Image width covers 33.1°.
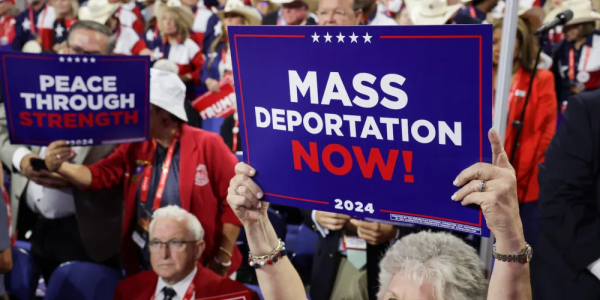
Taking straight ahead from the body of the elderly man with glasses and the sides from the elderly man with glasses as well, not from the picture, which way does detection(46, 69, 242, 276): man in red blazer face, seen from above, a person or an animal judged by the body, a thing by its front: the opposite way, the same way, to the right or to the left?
the same way

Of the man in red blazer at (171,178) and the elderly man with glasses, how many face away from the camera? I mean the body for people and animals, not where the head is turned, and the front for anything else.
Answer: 0

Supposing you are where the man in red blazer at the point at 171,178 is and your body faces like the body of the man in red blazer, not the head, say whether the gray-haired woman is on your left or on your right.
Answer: on your left

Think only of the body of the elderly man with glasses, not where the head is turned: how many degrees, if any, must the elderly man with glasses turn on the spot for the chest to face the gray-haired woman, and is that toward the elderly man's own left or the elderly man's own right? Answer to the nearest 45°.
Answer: approximately 90° to the elderly man's own left

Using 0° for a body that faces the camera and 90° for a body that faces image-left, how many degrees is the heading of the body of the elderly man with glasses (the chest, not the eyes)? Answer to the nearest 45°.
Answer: approximately 45°

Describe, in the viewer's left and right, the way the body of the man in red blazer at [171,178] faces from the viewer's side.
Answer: facing the viewer and to the left of the viewer

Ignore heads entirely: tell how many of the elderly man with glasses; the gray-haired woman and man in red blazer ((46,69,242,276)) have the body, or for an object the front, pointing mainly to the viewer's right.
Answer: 0

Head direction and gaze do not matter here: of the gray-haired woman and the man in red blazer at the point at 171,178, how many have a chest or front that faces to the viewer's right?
0

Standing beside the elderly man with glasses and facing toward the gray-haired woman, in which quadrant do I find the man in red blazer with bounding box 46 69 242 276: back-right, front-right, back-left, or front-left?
back-left
